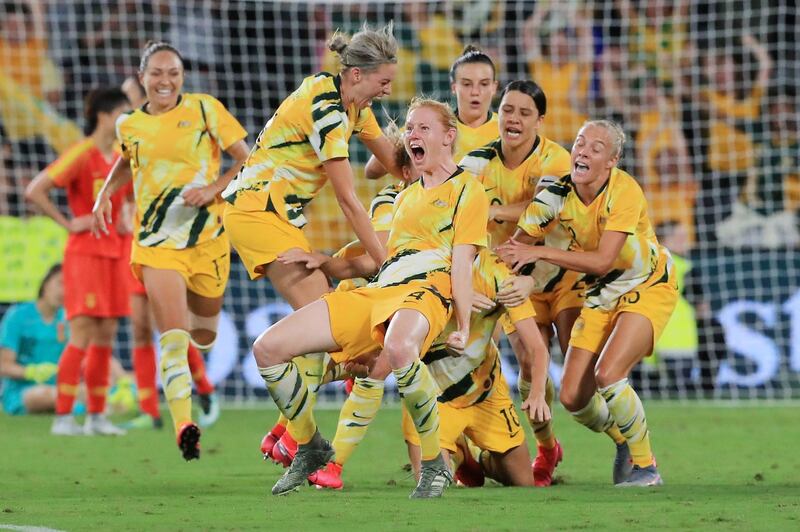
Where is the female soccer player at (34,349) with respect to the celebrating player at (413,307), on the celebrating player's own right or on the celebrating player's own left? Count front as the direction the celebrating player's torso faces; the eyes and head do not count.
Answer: on the celebrating player's own right

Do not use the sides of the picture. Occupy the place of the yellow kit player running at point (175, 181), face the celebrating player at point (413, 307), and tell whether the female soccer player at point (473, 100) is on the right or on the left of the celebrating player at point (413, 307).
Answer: left

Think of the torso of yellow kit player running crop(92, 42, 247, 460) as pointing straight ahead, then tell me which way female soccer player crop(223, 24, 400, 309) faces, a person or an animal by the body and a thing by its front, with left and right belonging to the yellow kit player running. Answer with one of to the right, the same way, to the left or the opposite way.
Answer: to the left

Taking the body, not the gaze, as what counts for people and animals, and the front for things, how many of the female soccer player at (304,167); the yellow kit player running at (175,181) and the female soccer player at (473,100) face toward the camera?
2

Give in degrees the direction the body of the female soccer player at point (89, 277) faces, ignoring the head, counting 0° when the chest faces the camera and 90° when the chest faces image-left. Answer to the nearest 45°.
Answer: approximately 315°

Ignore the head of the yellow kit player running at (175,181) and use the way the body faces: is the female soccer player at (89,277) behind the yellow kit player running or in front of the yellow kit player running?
behind

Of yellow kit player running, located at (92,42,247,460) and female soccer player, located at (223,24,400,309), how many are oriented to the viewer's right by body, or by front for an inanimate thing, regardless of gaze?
1

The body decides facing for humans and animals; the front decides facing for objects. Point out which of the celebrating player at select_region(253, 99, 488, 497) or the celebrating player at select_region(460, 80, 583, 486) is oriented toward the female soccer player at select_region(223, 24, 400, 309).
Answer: the celebrating player at select_region(460, 80, 583, 486)
